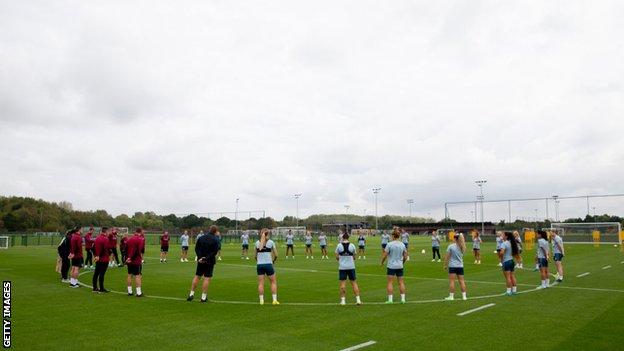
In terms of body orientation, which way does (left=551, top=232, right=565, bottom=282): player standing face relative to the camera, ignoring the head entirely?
to the viewer's left

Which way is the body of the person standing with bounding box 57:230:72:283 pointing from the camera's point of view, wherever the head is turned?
to the viewer's right

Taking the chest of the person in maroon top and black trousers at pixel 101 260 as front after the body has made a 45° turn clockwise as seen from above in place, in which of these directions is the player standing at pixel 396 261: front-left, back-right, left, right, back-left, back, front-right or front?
front

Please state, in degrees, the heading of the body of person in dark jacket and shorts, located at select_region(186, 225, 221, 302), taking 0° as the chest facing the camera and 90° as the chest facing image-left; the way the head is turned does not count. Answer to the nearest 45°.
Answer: approximately 225°

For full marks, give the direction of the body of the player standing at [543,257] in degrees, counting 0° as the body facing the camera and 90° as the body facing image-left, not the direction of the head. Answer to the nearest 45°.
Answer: approximately 90°

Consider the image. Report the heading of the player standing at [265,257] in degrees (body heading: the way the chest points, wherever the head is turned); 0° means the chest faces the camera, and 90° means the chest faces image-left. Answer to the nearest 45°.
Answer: approximately 180°

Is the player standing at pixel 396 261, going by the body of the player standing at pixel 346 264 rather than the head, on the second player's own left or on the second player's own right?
on the second player's own right

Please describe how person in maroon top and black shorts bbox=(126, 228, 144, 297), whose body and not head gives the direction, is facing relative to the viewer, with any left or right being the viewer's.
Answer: facing away from the viewer and to the right of the viewer

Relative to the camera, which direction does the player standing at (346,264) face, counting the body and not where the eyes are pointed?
away from the camera

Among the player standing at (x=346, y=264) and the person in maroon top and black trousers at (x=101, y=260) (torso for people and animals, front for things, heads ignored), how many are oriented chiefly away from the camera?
1

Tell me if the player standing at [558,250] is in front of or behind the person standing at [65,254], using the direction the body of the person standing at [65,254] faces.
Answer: in front

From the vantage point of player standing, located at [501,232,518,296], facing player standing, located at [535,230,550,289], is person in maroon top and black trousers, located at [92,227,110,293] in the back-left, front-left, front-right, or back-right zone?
back-left
